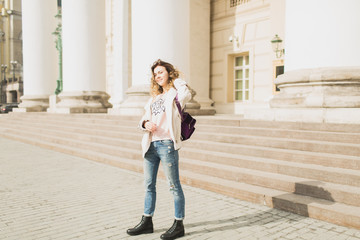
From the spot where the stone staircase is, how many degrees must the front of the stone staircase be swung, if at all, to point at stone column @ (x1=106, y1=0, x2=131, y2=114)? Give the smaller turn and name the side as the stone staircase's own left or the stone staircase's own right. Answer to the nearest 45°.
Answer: approximately 135° to the stone staircase's own right

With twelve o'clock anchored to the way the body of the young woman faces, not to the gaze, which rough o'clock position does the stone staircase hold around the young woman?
The stone staircase is roughly at 6 o'clock from the young woman.

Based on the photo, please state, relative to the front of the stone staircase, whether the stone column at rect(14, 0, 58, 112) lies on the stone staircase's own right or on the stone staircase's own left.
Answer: on the stone staircase's own right

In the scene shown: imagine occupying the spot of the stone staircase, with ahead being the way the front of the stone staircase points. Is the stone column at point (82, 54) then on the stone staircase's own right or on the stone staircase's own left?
on the stone staircase's own right

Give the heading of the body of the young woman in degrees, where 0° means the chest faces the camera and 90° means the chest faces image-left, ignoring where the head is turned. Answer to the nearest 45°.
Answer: approximately 45°

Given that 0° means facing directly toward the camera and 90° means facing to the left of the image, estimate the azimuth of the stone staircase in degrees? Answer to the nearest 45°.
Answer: approximately 45°

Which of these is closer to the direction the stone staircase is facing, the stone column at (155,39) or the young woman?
the young woman

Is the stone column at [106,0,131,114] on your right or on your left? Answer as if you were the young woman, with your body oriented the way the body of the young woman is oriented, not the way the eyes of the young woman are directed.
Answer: on your right

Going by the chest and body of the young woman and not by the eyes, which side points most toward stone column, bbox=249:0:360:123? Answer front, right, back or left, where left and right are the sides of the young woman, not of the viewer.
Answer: back
